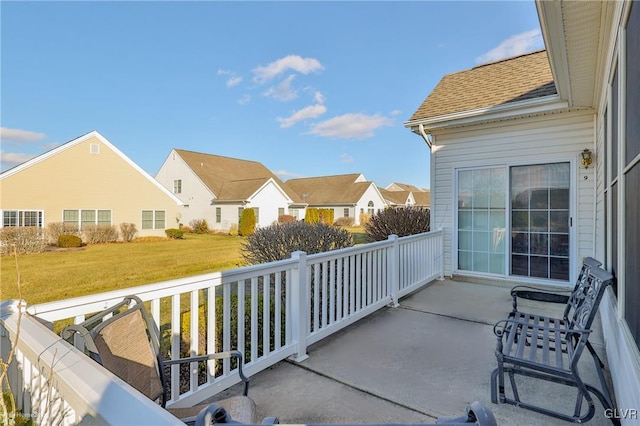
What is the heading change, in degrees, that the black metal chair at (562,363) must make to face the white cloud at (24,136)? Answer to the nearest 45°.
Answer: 0° — it already faces it

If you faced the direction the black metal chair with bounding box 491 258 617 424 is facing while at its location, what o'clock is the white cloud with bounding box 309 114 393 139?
The white cloud is roughly at 2 o'clock from the black metal chair.

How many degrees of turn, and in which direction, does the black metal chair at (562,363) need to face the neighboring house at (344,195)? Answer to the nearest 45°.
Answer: approximately 45° to its right

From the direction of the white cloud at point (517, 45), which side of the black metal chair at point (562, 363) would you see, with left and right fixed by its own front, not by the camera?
right

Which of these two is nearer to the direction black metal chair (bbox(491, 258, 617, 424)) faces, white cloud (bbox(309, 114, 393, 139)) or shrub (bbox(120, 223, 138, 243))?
the shrub

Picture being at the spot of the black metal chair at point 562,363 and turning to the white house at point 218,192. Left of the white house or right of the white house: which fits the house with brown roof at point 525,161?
right

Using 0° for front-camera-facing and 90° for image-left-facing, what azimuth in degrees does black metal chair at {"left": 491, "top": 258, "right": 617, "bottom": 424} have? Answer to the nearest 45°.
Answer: approximately 90°
